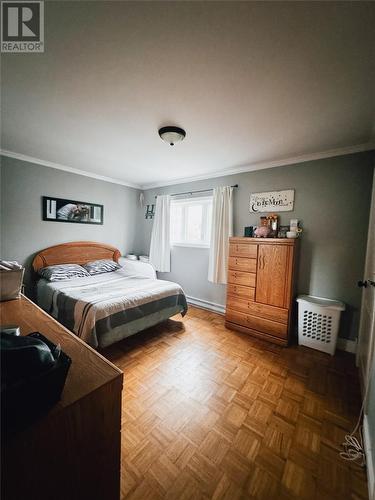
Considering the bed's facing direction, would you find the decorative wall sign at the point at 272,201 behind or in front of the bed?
in front

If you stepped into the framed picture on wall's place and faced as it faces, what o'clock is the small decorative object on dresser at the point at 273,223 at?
The small decorative object on dresser is roughly at 12 o'clock from the framed picture on wall.

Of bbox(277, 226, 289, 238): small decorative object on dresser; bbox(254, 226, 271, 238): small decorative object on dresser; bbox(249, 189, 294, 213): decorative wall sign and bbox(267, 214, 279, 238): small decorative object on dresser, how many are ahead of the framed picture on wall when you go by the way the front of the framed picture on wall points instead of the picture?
4

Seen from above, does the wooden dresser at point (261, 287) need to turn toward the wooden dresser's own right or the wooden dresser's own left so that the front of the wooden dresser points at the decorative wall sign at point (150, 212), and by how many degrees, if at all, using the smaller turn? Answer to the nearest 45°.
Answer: approximately 90° to the wooden dresser's own right

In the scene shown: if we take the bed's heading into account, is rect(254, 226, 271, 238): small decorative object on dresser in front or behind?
in front

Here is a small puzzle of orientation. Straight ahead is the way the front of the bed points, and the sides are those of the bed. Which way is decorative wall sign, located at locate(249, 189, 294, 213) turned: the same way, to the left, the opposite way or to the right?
to the right

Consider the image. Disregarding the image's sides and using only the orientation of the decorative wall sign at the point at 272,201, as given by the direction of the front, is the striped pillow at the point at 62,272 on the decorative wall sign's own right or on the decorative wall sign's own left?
on the decorative wall sign's own right

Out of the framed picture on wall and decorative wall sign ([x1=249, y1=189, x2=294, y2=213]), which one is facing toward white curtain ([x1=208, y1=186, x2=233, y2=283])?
the framed picture on wall

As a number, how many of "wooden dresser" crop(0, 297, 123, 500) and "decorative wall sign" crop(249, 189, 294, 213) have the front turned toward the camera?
1

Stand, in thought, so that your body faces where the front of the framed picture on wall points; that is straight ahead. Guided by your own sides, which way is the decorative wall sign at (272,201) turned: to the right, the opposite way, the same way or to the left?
to the right

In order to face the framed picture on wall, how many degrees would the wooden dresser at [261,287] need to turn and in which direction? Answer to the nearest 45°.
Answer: approximately 45° to its right
